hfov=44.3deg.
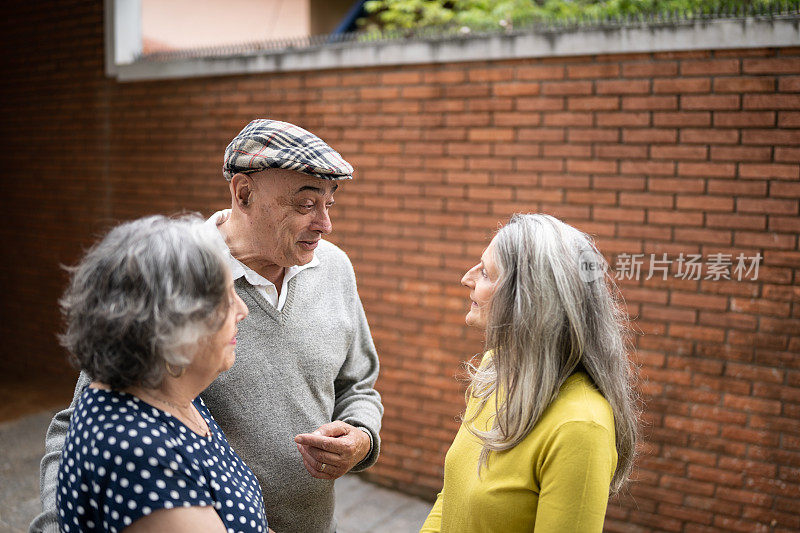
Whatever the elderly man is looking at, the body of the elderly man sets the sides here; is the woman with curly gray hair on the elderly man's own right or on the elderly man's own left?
on the elderly man's own right

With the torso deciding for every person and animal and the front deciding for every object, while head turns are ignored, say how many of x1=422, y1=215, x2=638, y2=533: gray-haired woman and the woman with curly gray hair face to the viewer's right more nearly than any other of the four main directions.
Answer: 1

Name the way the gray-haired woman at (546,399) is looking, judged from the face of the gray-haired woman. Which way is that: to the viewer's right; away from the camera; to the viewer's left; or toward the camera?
to the viewer's left

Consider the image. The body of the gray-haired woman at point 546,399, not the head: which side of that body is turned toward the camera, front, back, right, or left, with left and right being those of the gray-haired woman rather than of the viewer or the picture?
left

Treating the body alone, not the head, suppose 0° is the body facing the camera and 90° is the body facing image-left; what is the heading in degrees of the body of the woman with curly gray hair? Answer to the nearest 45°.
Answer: approximately 270°
